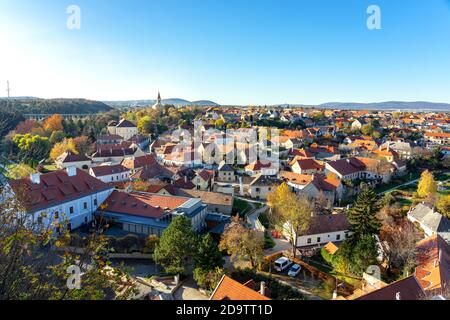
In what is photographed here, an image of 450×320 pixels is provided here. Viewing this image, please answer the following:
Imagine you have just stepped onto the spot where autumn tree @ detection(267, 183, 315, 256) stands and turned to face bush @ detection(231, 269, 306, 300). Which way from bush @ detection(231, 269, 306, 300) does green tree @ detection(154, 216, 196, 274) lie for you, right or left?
right

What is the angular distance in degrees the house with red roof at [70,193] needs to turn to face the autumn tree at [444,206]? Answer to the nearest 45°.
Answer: approximately 45° to its left

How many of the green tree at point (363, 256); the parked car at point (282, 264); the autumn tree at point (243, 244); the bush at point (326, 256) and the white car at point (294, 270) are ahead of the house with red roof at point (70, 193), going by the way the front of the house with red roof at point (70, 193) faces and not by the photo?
5

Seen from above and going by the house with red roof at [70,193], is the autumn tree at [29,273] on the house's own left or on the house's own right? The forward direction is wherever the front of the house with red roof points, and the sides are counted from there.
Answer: on the house's own right

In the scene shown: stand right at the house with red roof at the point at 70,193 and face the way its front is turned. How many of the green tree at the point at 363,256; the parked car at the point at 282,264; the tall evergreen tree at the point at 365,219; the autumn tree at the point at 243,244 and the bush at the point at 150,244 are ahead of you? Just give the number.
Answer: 5

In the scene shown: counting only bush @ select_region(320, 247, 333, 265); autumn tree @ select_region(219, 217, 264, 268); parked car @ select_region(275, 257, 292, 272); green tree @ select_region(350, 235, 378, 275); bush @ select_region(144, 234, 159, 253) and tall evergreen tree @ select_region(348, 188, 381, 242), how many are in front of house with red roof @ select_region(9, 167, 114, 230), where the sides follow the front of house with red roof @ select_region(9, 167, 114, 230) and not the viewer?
6

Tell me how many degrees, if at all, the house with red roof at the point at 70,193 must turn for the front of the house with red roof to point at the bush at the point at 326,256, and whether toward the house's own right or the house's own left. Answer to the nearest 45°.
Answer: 0° — it already faces it

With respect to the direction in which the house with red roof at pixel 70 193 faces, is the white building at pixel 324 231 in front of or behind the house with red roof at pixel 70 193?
in front

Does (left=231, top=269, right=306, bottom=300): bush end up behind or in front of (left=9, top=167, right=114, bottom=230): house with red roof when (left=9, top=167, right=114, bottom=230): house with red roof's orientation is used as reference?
in front

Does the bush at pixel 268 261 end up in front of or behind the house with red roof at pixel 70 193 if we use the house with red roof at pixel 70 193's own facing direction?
in front
